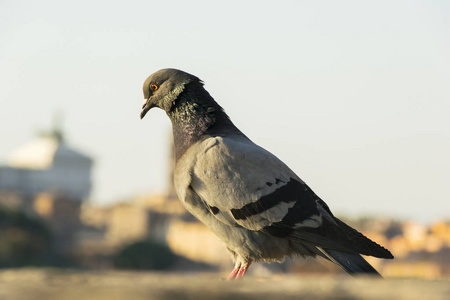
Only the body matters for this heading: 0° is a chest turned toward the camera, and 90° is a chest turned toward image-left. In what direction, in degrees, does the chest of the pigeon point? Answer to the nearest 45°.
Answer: approximately 90°
